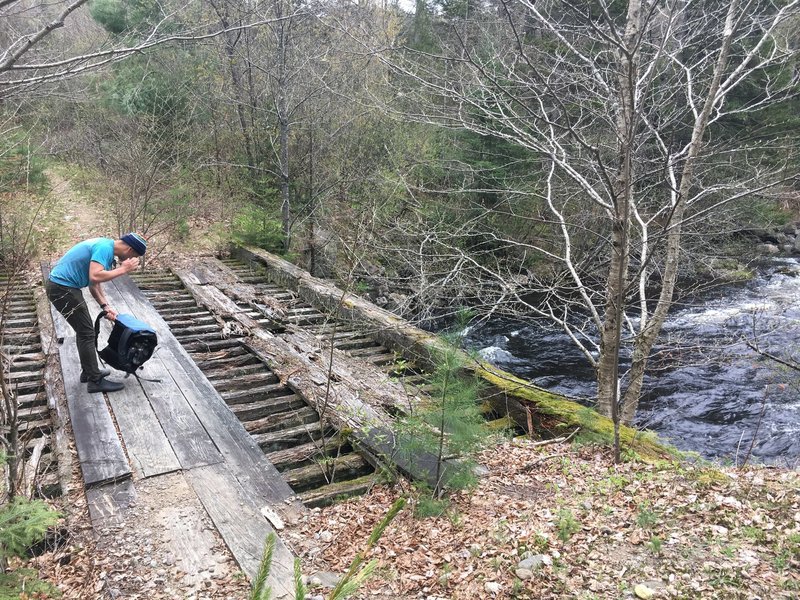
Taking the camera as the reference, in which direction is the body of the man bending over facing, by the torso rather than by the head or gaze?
to the viewer's right

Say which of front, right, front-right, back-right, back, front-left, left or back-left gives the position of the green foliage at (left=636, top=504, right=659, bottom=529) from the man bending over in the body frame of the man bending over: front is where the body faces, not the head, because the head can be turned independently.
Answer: front-right

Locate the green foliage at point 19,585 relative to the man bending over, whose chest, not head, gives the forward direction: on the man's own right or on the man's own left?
on the man's own right

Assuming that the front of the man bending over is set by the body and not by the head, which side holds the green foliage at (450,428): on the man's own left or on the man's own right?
on the man's own right

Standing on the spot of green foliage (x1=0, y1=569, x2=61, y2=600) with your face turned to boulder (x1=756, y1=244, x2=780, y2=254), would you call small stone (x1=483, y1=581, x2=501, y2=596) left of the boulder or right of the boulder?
right

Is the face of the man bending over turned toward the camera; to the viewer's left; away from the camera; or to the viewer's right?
to the viewer's right

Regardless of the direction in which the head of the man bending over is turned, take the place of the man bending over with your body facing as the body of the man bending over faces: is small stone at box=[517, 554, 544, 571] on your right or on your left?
on your right

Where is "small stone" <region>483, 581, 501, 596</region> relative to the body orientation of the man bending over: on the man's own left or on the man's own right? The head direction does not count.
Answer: on the man's own right

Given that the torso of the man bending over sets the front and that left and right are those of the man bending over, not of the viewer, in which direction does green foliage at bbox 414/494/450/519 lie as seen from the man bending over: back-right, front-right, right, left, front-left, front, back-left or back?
front-right

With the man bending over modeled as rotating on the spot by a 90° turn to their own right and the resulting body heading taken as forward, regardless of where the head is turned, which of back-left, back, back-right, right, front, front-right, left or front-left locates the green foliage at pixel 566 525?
front-left

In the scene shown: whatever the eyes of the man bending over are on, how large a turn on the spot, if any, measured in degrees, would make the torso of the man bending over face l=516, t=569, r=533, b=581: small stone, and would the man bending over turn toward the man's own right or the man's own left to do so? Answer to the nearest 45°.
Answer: approximately 45° to the man's own right
